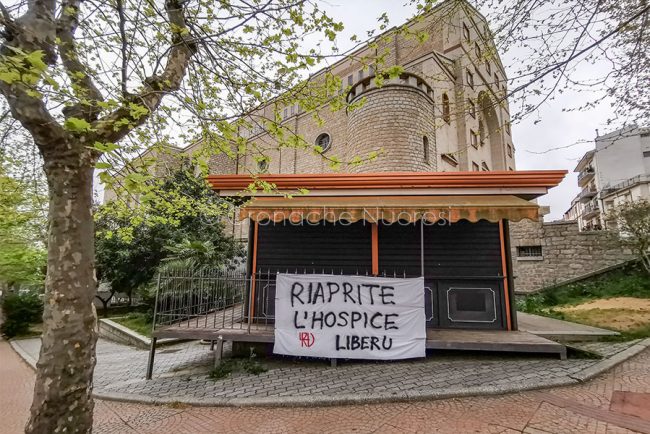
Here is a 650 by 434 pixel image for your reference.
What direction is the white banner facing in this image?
toward the camera

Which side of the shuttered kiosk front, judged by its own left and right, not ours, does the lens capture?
front

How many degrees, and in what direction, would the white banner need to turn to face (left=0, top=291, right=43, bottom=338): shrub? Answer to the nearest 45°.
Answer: approximately 135° to its right

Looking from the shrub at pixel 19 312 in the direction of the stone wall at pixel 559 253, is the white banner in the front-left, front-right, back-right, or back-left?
front-right

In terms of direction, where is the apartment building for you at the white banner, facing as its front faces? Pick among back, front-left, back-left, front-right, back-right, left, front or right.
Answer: back-left

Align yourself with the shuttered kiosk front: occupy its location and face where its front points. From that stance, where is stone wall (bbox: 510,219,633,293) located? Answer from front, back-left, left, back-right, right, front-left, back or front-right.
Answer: back-left
